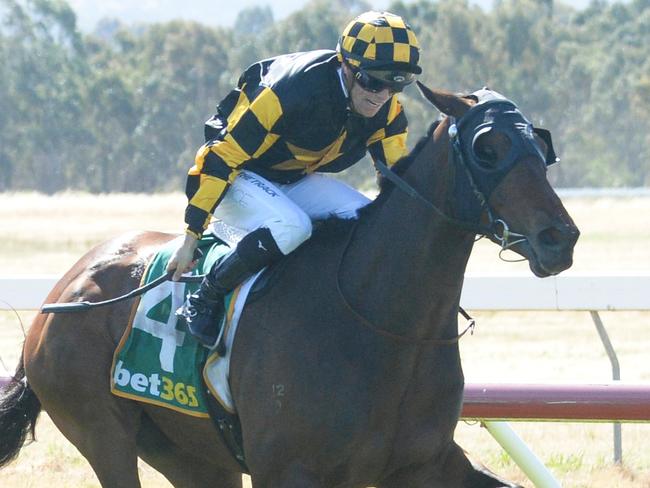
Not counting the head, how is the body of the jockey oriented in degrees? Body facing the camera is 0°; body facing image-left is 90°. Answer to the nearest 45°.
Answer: approximately 315°

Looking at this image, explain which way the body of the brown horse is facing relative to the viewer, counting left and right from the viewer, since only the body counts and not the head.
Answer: facing the viewer and to the right of the viewer
